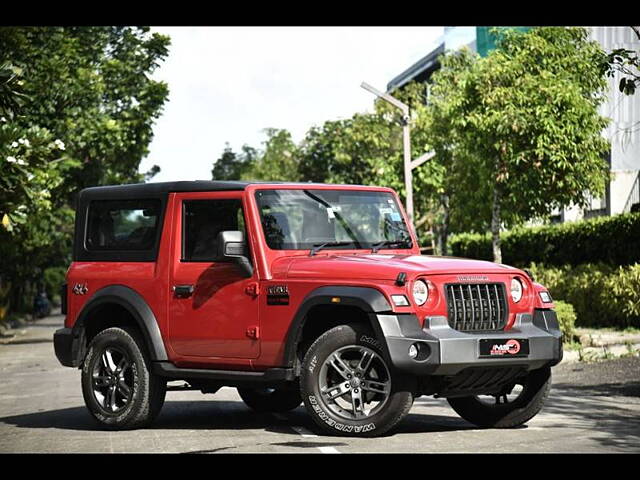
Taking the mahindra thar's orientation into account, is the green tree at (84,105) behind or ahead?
behind

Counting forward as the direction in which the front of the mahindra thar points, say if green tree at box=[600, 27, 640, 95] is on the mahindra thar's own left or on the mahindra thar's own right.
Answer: on the mahindra thar's own left

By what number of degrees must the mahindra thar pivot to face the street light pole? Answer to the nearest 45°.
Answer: approximately 135° to its left

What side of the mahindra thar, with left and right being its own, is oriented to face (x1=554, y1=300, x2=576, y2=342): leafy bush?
left

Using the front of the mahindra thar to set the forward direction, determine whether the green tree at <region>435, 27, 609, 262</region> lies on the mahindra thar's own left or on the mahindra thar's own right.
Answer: on the mahindra thar's own left

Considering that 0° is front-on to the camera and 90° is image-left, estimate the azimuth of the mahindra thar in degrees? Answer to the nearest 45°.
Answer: approximately 315°

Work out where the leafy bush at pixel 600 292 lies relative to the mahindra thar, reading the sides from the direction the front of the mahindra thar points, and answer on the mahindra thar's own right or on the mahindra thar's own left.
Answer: on the mahindra thar's own left
